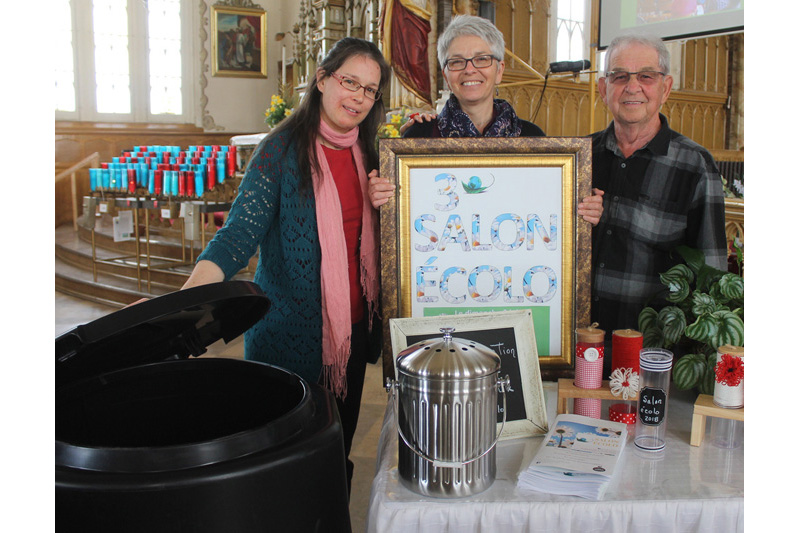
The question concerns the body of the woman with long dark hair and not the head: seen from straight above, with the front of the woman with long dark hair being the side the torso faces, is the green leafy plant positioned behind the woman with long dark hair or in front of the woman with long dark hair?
in front

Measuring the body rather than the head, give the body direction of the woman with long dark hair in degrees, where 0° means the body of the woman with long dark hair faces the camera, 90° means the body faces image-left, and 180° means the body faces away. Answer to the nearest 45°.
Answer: approximately 315°

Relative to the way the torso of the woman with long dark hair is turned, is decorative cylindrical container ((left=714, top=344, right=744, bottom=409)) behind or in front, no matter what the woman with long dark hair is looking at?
in front

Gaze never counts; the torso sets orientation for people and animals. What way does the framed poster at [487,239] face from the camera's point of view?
toward the camera

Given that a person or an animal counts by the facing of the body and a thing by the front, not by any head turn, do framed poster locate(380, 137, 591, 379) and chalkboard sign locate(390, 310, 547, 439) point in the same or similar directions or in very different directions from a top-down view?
same or similar directions

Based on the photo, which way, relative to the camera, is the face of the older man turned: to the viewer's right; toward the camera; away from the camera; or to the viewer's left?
toward the camera

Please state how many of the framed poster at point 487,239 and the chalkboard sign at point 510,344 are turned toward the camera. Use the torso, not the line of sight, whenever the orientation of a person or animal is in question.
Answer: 2

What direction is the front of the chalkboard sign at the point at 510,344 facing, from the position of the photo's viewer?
facing the viewer

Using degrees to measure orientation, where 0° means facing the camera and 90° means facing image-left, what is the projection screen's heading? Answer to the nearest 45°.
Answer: approximately 45°
